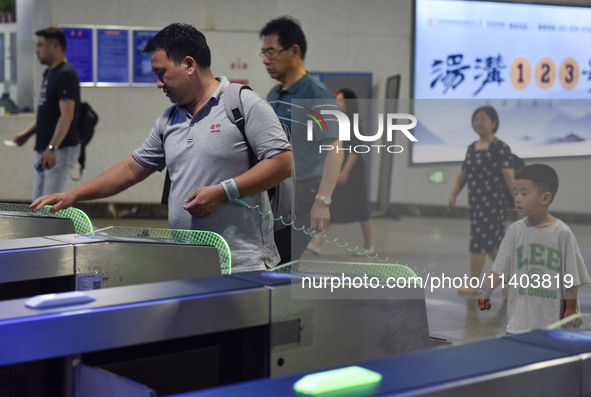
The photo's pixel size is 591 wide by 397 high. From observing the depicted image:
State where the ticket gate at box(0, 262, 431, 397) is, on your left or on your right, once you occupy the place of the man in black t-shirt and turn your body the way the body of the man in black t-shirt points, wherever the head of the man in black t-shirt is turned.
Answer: on your left

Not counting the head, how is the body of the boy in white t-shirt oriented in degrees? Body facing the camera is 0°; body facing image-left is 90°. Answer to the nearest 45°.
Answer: approximately 45°

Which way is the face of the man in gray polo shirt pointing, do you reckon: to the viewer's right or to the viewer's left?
to the viewer's left

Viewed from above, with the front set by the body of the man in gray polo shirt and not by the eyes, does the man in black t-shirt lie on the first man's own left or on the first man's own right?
on the first man's own right

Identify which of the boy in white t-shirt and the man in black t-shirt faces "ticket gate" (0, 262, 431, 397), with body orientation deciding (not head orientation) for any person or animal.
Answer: the boy in white t-shirt

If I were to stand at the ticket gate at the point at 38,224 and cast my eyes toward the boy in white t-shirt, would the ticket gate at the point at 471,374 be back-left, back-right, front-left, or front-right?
front-right

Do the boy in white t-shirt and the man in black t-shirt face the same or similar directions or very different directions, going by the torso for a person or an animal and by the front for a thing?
same or similar directions

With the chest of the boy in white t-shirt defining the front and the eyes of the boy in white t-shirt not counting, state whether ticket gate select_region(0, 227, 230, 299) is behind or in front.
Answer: in front

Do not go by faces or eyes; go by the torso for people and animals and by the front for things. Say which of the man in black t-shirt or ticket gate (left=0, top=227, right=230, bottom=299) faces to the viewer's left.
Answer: the man in black t-shirt

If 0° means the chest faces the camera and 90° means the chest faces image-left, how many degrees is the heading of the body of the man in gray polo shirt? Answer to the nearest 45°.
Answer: approximately 45°

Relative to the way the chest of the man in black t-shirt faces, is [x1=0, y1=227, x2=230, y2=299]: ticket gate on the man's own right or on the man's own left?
on the man's own left
